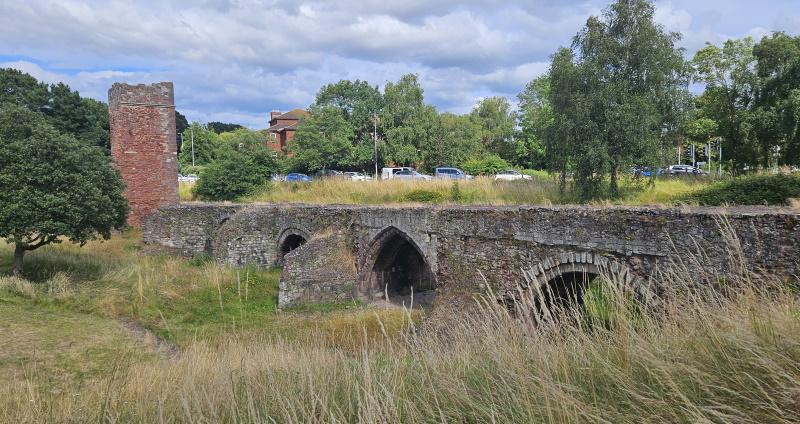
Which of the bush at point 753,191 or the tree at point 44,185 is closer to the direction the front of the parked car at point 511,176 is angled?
the bush

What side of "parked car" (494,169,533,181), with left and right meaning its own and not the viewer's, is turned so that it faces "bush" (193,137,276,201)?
back

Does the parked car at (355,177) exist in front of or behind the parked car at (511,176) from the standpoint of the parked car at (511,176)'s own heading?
behind

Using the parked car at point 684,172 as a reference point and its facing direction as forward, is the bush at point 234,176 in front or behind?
behind

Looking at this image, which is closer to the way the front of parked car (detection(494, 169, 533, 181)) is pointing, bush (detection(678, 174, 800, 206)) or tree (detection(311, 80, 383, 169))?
the bush

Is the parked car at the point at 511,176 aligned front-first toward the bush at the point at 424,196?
no

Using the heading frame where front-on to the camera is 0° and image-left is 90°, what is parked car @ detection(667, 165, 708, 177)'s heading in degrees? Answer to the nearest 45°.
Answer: approximately 270°

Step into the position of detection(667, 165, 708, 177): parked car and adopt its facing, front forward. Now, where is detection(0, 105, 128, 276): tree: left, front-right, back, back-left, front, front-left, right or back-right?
back-right
